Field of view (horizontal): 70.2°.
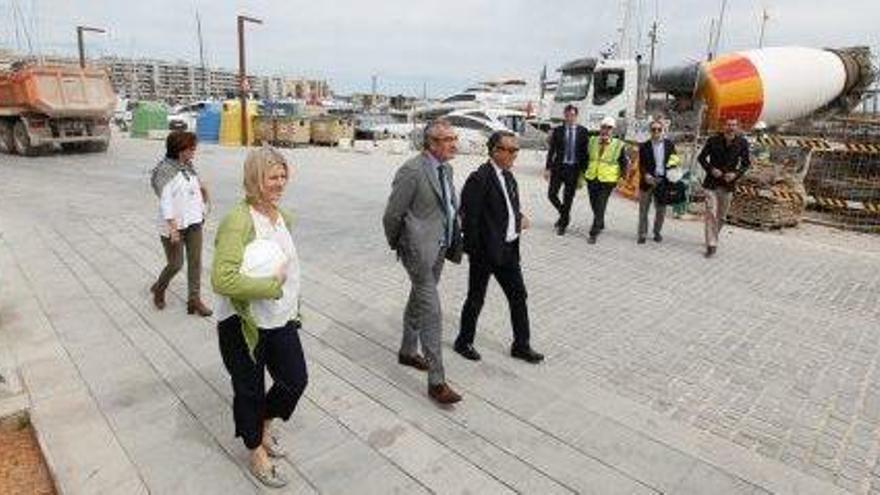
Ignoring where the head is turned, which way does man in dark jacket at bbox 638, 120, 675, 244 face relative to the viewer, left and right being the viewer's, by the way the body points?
facing the viewer

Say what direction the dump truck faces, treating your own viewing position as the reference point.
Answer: facing away from the viewer and to the left of the viewer

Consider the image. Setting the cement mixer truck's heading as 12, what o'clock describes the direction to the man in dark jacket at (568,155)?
The man in dark jacket is roughly at 11 o'clock from the cement mixer truck.

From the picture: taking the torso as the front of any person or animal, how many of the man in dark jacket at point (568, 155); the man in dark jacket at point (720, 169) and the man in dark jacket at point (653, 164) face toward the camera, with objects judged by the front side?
3

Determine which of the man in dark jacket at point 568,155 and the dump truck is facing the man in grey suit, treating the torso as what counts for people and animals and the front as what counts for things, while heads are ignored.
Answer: the man in dark jacket

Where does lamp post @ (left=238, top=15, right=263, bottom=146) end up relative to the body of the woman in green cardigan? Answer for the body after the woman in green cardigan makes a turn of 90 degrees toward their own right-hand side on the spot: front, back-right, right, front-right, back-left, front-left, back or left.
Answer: back-right

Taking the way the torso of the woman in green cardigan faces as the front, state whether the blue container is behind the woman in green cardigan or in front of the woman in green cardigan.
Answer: behind

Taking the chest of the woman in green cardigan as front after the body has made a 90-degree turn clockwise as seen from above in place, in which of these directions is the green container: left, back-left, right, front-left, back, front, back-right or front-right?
back-right

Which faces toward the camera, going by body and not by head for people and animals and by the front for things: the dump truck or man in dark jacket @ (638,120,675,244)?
the man in dark jacket

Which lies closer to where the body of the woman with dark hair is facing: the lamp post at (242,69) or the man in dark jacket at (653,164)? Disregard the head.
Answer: the man in dark jacket

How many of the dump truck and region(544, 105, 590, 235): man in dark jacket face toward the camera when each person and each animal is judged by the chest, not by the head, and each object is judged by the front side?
1

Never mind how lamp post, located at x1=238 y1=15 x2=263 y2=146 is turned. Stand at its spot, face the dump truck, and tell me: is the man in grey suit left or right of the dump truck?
left

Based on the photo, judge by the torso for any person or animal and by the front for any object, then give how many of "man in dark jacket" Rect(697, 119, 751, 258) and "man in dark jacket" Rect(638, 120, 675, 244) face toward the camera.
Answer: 2

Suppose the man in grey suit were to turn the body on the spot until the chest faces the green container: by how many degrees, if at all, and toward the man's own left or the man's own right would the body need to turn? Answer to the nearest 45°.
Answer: approximately 180°

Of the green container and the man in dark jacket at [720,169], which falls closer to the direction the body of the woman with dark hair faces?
the man in dark jacket
